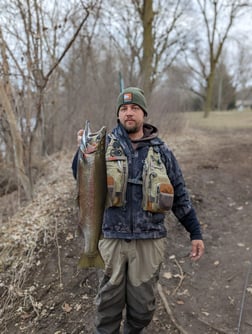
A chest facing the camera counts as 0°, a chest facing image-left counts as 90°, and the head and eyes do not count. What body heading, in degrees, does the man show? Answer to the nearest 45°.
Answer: approximately 0°

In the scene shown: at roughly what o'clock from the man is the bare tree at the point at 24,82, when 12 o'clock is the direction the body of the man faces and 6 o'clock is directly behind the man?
The bare tree is roughly at 5 o'clock from the man.
